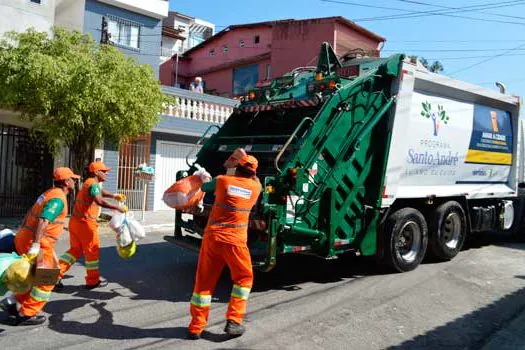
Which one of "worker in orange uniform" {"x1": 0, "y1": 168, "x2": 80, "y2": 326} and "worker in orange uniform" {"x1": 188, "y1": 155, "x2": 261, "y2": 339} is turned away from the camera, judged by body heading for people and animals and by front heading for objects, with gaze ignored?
"worker in orange uniform" {"x1": 188, "y1": 155, "x2": 261, "y2": 339}

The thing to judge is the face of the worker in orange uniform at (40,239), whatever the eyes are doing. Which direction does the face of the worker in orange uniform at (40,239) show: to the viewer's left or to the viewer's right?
to the viewer's right

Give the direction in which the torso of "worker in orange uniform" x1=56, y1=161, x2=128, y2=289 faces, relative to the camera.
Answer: to the viewer's right

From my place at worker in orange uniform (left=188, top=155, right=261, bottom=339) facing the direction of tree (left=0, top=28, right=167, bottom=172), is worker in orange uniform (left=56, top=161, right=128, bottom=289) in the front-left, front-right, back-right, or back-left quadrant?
front-left

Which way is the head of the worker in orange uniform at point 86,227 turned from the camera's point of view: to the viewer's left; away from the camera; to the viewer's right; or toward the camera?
to the viewer's right

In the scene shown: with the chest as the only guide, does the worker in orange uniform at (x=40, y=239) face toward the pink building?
no

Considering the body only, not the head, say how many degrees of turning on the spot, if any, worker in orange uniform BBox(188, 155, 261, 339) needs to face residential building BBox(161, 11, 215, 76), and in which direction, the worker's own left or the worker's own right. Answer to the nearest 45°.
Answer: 0° — they already face it

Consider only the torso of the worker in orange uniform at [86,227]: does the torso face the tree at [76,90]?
no

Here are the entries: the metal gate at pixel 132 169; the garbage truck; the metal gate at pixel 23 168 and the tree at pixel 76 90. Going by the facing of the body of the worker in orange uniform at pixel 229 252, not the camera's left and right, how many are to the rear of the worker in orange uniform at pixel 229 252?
0

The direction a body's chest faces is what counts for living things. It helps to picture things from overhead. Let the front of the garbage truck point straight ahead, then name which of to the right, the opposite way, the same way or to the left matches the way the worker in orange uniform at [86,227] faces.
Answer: the same way

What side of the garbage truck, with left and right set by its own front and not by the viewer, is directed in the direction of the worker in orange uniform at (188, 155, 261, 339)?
back

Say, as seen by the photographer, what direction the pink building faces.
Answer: facing the viewer and to the left of the viewer

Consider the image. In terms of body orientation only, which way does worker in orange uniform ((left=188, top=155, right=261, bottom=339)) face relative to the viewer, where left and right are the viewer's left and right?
facing away from the viewer

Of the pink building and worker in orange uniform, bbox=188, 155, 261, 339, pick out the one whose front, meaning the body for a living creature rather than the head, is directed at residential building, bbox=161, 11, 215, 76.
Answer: the worker in orange uniform

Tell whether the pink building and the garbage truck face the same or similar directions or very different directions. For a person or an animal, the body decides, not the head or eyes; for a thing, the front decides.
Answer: very different directions

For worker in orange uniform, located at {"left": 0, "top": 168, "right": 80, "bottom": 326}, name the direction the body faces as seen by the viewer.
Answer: to the viewer's right

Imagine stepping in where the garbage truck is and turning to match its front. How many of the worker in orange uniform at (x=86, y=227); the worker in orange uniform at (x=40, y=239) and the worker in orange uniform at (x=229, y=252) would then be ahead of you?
0

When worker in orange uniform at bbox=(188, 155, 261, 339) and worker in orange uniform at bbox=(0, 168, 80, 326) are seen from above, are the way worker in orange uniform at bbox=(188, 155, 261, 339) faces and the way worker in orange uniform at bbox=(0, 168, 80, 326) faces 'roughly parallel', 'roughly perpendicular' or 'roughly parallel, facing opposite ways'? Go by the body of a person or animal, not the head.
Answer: roughly perpendicular

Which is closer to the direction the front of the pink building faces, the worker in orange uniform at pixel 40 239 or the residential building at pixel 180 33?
the worker in orange uniform

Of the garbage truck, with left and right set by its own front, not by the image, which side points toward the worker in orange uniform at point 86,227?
back
